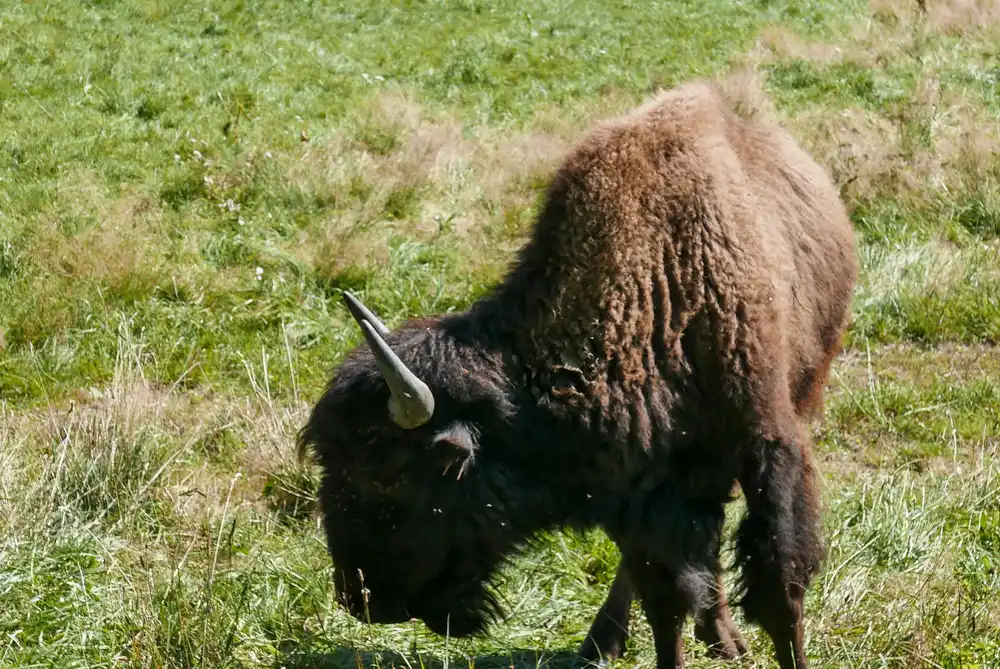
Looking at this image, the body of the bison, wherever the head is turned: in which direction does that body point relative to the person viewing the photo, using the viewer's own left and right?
facing the viewer and to the left of the viewer
